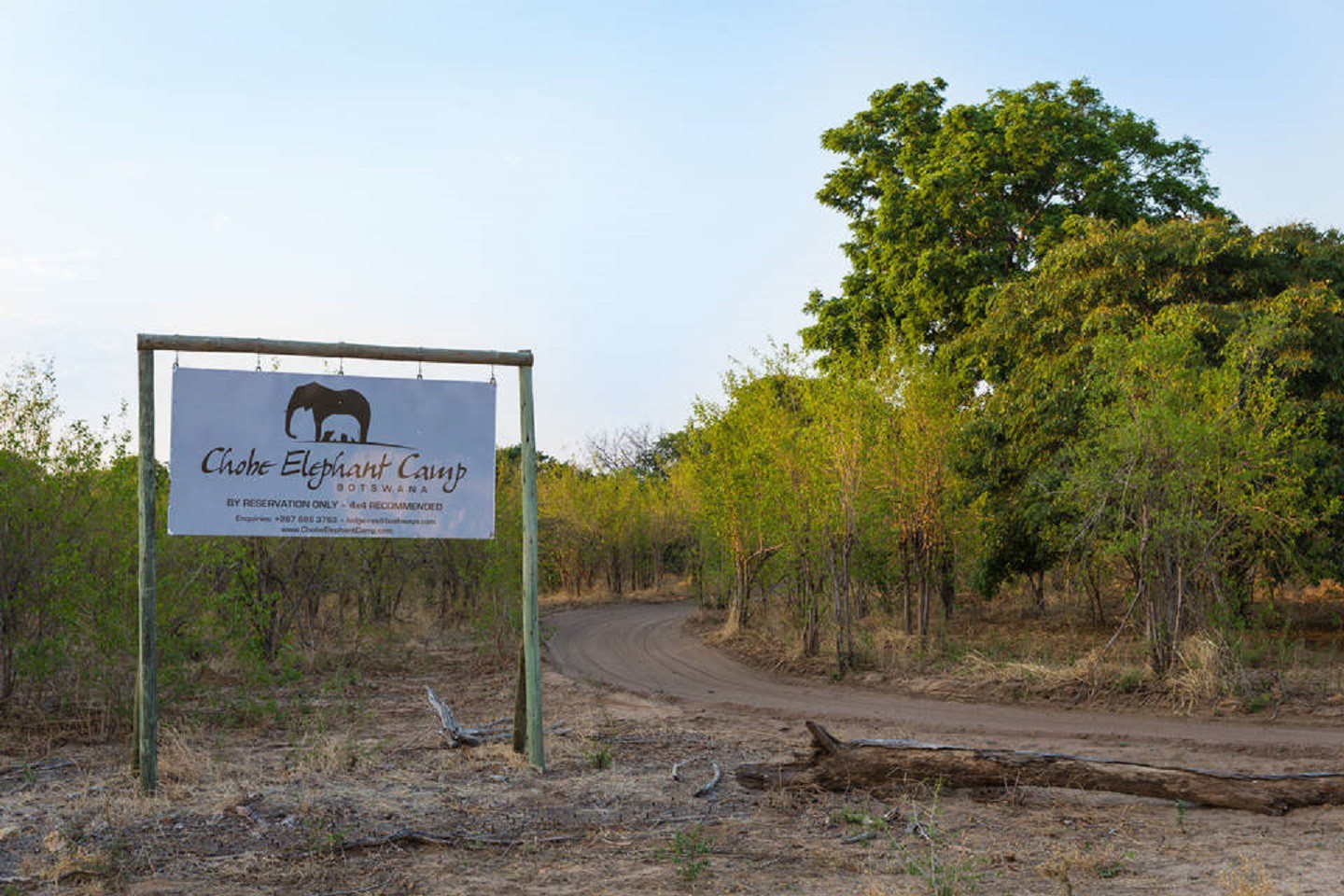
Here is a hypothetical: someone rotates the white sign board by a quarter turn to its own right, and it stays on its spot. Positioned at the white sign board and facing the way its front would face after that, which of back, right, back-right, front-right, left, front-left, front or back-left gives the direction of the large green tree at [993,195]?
back-right

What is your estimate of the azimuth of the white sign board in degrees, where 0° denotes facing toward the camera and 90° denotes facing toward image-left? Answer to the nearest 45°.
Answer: approximately 0°

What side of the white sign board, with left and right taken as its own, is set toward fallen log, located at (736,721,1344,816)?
left

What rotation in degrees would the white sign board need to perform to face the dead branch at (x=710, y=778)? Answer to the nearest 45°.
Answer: approximately 90° to its left

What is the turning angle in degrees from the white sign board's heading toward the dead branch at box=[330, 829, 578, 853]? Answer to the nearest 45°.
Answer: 0° — it already faces it

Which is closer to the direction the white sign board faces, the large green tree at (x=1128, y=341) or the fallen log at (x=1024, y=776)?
the fallen log

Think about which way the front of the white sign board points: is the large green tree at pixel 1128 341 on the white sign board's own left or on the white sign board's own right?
on the white sign board's own left

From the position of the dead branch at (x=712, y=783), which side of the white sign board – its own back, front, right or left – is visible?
left
